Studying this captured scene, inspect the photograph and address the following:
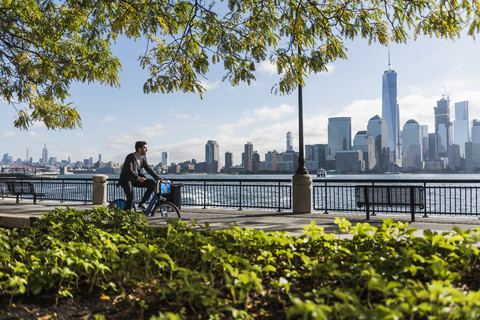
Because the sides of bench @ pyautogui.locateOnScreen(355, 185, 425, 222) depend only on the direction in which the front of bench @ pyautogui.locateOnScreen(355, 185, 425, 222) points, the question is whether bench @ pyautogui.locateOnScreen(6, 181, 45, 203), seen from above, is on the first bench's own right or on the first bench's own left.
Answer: on the first bench's own left

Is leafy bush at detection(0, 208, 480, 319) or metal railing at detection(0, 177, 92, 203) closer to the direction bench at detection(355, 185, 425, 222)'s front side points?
the metal railing

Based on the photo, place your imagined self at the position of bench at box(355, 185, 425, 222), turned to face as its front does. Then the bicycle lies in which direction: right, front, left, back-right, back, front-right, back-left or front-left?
back-left

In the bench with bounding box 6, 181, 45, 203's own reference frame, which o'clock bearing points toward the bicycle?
The bicycle is roughly at 4 o'clock from the bench.

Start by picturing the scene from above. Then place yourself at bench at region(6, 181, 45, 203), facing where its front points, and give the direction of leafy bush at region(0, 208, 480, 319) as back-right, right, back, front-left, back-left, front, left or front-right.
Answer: back-right

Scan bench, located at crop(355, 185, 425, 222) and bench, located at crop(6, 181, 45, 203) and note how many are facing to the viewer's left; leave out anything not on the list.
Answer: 0

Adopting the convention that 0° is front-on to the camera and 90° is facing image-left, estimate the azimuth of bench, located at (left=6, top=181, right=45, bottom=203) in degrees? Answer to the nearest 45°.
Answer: approximately 225°

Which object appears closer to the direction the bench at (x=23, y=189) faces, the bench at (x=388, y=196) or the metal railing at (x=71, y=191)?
the metal railing

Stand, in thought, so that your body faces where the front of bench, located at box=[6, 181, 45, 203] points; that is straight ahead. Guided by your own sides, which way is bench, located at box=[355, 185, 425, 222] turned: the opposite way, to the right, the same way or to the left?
the same way

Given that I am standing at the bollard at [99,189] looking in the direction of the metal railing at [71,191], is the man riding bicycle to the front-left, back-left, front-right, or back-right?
back-left

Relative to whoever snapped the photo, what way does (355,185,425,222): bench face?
facing away from the viewer

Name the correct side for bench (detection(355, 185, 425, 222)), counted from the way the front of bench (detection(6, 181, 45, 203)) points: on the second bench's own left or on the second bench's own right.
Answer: on the second bench's own right

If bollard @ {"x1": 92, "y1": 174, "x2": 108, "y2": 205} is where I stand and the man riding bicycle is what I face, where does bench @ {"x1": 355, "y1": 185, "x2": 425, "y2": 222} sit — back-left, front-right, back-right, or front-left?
front-left

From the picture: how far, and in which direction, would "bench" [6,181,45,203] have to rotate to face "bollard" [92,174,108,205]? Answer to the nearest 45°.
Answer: approximately 90° to its right

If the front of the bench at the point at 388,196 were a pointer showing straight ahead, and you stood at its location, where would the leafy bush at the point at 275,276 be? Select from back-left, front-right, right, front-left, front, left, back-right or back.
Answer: back
